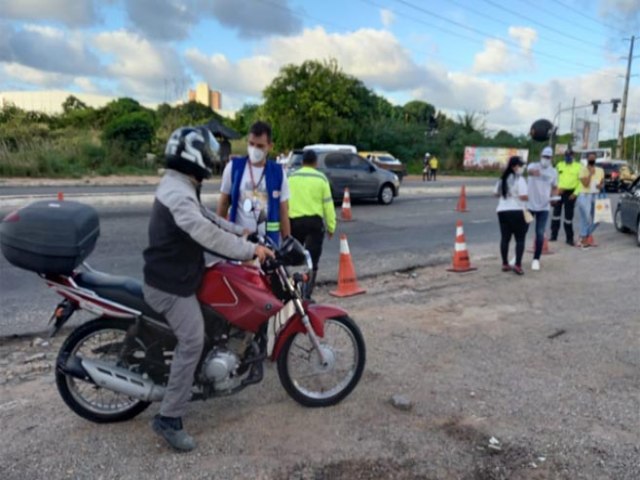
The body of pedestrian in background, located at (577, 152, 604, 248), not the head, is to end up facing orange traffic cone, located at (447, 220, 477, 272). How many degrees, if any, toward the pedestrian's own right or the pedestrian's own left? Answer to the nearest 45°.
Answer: approximately 45° to the pedestrian's own right

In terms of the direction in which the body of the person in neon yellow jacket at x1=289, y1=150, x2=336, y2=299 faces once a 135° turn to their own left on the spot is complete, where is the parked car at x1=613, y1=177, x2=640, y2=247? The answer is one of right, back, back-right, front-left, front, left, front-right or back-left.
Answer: back

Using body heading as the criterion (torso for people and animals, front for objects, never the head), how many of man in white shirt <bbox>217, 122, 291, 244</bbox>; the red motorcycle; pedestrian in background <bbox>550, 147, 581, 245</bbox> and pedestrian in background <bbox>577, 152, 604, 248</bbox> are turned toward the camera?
3

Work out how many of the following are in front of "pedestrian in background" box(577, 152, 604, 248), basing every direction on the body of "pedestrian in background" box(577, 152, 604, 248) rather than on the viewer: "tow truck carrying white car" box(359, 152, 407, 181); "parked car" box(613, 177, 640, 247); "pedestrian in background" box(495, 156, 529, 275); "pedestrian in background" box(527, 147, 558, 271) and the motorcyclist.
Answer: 3

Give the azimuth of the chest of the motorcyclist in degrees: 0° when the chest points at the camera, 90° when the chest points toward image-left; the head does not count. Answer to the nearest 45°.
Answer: approximately 270°

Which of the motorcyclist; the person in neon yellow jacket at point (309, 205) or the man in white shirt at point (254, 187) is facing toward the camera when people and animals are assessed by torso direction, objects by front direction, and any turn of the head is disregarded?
the man in white shirt

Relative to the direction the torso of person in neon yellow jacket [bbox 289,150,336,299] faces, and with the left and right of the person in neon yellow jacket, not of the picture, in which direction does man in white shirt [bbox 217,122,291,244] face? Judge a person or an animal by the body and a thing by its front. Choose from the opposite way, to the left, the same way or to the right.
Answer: the opposite way

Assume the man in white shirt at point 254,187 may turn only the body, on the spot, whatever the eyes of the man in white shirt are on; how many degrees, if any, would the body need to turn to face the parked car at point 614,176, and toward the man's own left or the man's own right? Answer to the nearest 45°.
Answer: approximately 135° to the man's own left

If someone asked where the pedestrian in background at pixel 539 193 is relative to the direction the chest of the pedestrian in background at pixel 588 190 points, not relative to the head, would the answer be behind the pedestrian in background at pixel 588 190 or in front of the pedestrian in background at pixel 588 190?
in front

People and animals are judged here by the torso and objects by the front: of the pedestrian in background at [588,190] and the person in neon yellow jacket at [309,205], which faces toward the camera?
the pedestrian in background

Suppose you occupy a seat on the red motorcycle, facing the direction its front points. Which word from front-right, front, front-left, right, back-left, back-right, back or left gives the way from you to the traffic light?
front-left

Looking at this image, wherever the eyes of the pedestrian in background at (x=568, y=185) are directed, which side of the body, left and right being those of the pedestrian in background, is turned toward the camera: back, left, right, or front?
front

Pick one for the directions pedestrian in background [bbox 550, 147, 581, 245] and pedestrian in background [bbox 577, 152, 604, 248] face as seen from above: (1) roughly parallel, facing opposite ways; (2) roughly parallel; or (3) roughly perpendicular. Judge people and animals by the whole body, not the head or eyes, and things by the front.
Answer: roughly parallel

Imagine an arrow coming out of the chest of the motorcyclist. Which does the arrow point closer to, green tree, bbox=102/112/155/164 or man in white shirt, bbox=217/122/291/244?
the man in white shirt

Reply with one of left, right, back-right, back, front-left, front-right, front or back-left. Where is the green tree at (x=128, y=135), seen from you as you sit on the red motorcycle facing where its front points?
left

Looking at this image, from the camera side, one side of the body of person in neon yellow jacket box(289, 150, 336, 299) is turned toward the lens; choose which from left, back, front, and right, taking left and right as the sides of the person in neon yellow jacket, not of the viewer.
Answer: back

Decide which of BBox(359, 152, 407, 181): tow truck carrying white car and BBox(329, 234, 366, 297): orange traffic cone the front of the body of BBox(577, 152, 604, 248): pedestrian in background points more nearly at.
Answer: the orange traffic cone

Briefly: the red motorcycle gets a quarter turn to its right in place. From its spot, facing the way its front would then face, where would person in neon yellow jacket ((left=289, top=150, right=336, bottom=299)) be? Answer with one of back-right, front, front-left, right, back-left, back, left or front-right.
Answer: back-left

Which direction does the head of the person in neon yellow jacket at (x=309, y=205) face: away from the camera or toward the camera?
away from the camera
